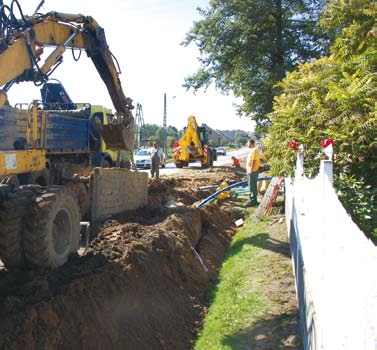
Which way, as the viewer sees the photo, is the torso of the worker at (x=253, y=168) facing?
to the viewer's left

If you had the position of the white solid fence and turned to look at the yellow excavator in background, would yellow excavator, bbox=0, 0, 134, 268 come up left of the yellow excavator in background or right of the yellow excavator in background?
left

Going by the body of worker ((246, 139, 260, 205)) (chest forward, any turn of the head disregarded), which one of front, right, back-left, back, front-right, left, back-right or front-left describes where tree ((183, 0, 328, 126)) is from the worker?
right

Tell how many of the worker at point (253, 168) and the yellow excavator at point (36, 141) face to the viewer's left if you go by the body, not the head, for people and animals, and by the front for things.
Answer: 1

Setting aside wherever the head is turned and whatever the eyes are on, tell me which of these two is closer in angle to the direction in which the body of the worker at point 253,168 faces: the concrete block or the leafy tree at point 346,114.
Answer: the concrete block

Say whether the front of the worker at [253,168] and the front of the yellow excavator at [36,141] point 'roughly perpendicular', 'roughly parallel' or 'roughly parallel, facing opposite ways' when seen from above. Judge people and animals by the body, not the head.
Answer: roughly perpendicular

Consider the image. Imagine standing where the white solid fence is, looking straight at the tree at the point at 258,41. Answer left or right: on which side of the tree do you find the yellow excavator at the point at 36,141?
left

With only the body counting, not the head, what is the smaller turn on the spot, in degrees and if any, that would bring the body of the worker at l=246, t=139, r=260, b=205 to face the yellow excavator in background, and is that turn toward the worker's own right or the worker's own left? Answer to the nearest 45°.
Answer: approximately 90° to the worker's own right

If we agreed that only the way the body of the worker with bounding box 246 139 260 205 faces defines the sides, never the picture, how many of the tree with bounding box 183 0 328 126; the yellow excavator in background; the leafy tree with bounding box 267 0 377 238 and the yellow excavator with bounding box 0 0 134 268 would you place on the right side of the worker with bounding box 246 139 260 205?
2

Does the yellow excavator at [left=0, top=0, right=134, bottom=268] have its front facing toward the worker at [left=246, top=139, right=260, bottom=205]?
yes
